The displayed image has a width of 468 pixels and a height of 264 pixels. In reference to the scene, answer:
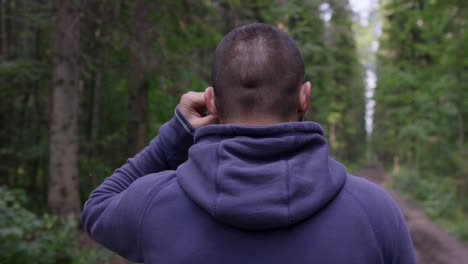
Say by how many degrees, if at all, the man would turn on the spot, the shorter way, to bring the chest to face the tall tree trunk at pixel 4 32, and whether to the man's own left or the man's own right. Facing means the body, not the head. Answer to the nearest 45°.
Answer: approximately 45° to the man's own left

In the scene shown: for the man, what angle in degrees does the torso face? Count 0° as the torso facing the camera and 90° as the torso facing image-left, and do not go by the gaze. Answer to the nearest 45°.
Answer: approximately 180°

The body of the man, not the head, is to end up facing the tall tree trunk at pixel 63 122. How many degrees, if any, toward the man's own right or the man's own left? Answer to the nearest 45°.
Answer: approximately 45° to the man's own left

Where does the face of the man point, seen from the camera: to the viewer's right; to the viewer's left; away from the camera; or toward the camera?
away from the camera
